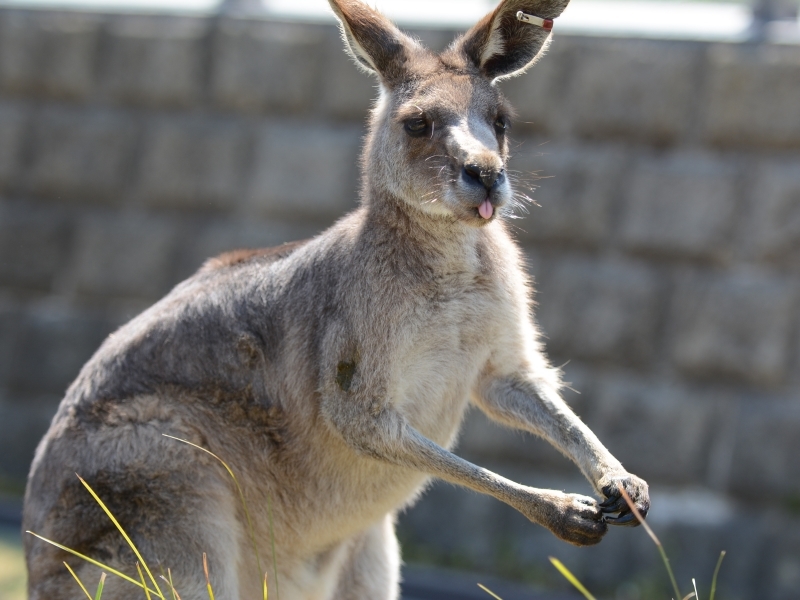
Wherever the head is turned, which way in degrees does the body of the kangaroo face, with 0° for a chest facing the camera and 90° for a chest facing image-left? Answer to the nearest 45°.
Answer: approximately 315°

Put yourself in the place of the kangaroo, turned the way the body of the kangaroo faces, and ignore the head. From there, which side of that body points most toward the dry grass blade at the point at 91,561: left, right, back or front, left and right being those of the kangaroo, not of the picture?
right

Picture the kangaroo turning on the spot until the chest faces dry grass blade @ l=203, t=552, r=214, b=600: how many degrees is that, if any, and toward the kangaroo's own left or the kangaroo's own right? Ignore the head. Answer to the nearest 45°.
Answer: approximately 90° to the kangaroo's own right
